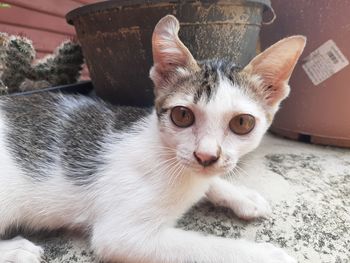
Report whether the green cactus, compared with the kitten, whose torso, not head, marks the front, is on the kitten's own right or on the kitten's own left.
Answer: on the kitten's own left

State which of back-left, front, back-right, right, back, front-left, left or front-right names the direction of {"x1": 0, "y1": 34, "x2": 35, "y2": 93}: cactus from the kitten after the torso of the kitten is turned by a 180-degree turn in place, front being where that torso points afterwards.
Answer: front-right

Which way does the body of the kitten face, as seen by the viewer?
to the viewer's right
